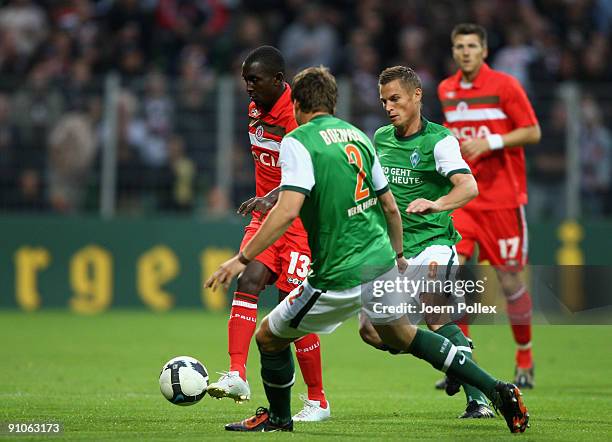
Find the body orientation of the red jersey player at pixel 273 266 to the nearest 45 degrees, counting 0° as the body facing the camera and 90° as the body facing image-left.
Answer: approximately 45°

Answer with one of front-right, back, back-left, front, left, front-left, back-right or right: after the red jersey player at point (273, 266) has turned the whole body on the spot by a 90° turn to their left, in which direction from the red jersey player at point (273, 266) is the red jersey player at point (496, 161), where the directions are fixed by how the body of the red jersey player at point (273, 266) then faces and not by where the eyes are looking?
left

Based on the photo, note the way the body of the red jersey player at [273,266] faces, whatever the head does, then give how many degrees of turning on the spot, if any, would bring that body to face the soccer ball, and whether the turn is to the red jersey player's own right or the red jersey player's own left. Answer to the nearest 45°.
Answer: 0° — they already face it
